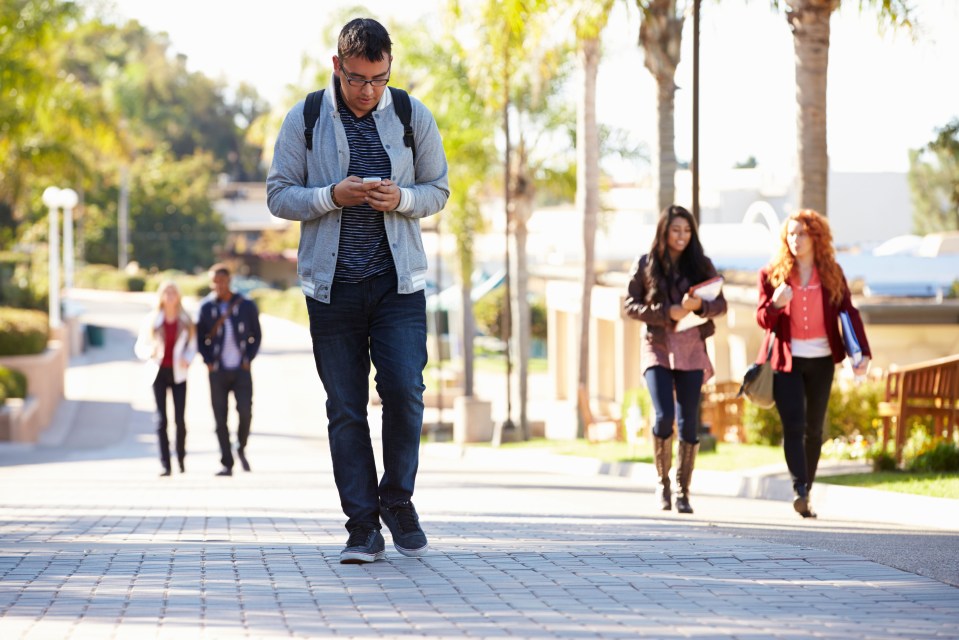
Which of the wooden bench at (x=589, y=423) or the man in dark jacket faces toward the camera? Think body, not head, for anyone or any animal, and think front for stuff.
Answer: the man in dark jacket

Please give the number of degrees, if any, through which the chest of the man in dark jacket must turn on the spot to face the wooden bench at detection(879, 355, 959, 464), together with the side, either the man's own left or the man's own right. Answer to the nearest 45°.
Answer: approximately 90° to the man's own left

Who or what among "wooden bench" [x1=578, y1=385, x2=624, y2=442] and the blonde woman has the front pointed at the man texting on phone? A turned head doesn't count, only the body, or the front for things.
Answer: the blonde woman

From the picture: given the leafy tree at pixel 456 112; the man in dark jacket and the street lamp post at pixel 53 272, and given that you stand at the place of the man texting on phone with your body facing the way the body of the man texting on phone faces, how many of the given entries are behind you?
3

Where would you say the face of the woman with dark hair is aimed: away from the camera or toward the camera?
toward the camera

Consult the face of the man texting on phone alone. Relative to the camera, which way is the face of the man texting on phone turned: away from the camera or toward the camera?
toward the camera

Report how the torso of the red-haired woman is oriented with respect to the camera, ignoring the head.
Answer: toward the camera

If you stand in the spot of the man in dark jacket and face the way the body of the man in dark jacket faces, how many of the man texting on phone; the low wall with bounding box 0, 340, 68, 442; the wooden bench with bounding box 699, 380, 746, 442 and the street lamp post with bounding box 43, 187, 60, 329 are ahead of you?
1

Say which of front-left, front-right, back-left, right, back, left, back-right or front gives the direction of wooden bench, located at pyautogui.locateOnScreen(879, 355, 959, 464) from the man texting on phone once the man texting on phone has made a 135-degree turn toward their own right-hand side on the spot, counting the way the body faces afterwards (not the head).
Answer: right

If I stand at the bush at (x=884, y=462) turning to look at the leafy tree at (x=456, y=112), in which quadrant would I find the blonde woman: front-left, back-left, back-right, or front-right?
front-left

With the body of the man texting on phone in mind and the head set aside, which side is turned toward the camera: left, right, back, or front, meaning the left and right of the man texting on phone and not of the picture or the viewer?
front

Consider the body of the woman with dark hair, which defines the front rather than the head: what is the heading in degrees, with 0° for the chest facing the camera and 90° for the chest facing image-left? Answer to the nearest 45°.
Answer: approximately 0°

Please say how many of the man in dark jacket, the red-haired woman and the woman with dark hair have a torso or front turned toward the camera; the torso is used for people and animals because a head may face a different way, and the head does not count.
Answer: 3

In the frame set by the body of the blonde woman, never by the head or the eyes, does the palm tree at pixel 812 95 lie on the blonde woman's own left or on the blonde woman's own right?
on the blonde woman's own left

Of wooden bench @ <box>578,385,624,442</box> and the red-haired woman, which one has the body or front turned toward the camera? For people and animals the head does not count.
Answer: the red-haired woman
